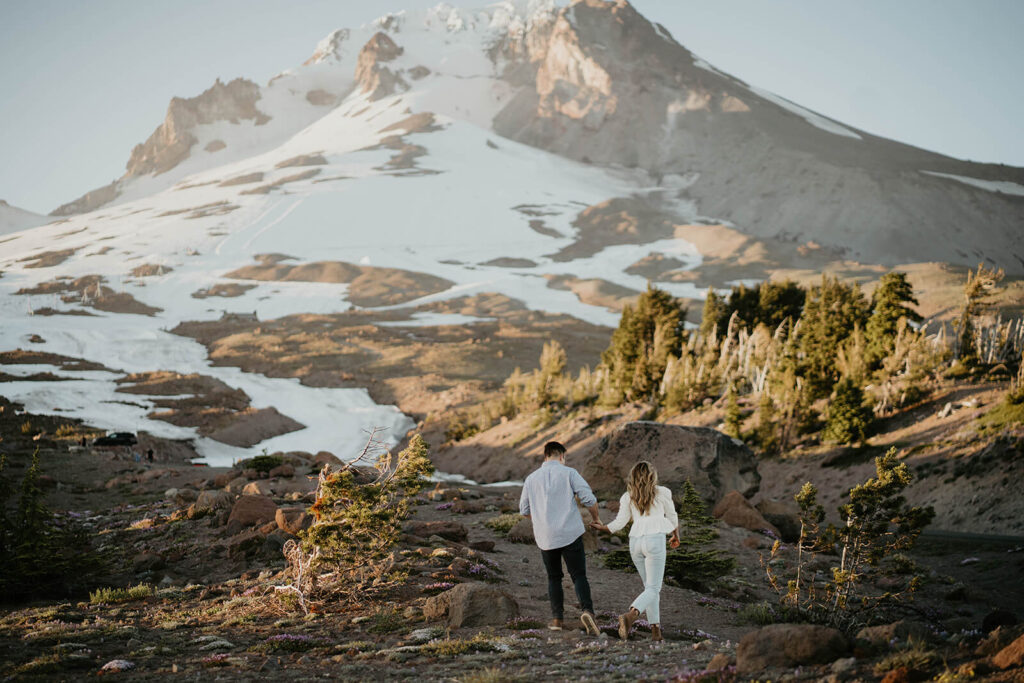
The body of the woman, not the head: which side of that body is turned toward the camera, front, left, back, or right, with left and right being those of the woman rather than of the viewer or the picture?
back

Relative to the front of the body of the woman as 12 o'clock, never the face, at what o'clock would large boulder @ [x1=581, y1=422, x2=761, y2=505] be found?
The large boulder is roughly at 12 o'clock from the woman.

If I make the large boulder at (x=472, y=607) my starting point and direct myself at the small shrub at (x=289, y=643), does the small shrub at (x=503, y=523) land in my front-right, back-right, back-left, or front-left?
back-right

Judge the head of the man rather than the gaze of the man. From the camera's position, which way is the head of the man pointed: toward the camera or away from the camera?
away from the camera

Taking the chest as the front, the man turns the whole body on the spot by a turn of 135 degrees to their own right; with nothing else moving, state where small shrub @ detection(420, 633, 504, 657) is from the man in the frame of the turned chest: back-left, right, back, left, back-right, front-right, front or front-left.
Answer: right

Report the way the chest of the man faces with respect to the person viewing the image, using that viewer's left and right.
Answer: facing away from the viewer

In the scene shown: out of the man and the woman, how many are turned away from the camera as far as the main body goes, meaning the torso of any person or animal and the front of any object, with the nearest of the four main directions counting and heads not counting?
2

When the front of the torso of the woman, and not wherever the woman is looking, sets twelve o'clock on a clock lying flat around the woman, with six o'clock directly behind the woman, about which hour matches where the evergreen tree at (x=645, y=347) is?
The evergreen tree is roughly at 12 o'clock from the woman.

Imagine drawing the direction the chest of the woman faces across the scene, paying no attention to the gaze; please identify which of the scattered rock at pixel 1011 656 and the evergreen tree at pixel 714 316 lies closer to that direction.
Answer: the evergreen tree
